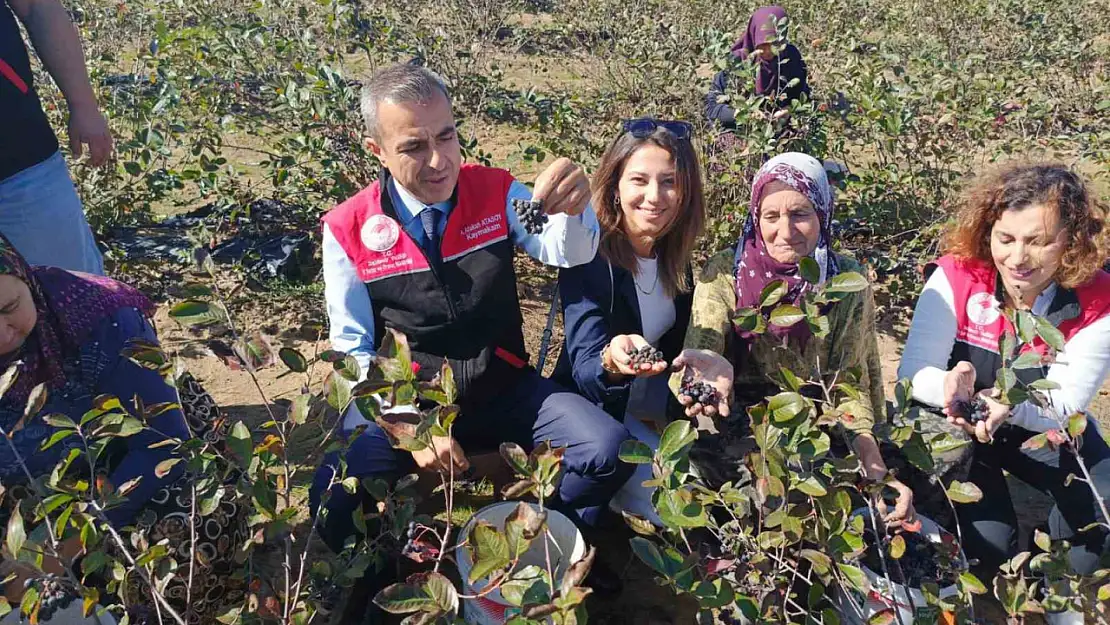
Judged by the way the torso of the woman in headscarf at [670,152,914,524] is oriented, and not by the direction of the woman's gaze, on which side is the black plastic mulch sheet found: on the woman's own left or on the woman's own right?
on the woman's own right

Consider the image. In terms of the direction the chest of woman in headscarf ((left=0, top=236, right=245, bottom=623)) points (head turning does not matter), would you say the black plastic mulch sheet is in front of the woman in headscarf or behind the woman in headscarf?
behind

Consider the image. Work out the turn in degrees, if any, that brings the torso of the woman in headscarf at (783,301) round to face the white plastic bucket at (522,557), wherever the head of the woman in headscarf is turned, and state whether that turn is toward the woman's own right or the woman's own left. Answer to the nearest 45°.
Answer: approximately 45° to the woman's own right

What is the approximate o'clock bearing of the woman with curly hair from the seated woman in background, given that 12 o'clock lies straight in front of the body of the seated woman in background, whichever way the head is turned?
The woman with curly hair is roughly at 12 o'clock from the seated woman in background.

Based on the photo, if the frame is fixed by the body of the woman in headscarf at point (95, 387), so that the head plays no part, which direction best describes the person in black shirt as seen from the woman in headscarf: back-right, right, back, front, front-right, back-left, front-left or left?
back-right

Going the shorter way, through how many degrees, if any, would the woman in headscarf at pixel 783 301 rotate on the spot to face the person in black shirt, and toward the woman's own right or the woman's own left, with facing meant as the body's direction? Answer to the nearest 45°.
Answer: approximately 90° to the woman's own right

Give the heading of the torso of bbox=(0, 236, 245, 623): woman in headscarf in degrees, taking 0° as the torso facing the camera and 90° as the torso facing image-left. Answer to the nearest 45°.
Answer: approximately 45°

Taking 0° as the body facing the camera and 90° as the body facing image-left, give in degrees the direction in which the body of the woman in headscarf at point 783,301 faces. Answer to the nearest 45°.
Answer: approximately 0°
